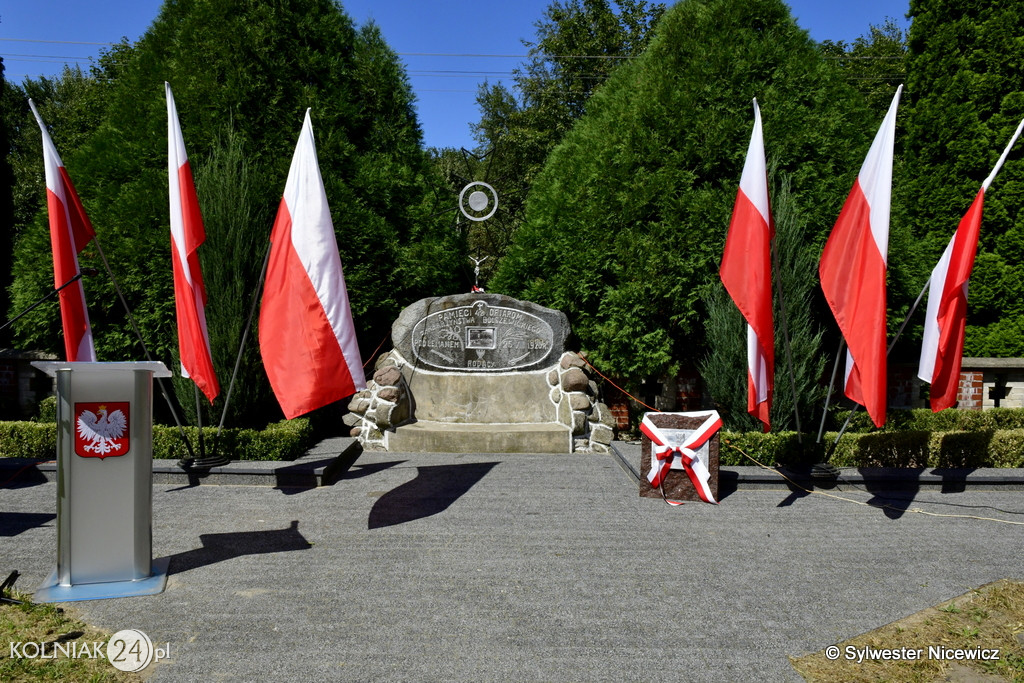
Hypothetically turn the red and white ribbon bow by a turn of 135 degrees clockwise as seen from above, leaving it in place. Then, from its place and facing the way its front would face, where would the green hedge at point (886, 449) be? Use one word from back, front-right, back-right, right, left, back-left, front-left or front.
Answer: right

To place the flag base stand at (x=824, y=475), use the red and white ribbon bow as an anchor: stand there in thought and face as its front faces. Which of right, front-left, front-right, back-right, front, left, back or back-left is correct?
back-left

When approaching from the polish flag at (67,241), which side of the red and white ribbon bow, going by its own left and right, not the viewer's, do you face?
right

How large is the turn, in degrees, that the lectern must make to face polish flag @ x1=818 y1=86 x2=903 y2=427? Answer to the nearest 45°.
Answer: approximately 90° to its left

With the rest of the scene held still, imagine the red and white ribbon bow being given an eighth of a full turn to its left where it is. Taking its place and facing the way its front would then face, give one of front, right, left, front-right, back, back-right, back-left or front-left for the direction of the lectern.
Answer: right

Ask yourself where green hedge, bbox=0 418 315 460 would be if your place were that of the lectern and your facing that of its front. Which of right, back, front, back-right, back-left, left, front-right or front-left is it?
back

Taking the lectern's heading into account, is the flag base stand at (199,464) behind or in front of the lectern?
behind

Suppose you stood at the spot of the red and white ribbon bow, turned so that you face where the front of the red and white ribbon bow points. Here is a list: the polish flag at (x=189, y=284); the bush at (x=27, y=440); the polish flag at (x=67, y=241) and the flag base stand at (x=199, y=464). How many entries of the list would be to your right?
4

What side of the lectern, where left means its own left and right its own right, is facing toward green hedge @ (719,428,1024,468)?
left

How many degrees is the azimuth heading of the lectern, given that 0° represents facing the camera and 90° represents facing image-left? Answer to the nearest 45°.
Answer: approximately 0°

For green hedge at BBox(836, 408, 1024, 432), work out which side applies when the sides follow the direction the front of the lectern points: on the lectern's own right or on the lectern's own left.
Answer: on the lectern's own left
